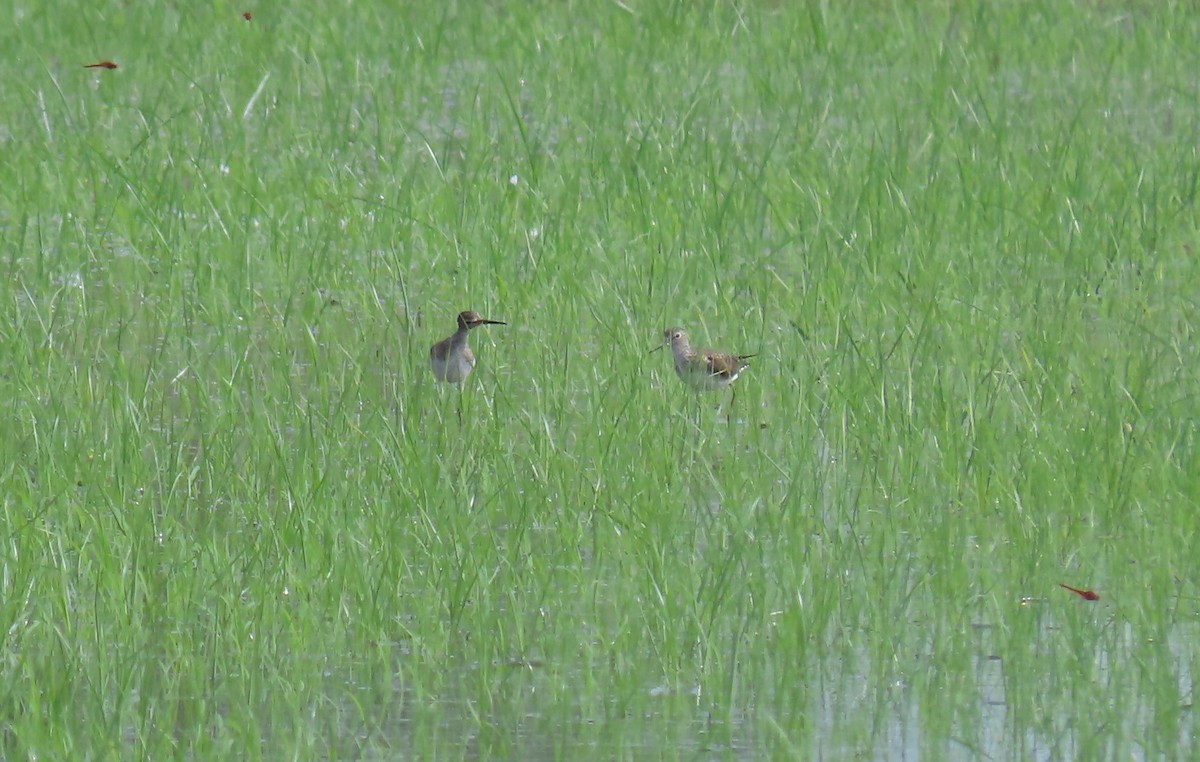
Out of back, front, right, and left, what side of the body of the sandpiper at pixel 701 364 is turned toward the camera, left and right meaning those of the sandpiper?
left

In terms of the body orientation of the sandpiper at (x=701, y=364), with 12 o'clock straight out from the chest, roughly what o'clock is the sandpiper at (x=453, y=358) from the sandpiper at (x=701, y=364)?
the sandpiper at (x=453, y=358) is roughly at 12 o'clock from the sandpiper at (x=701, y=364).
